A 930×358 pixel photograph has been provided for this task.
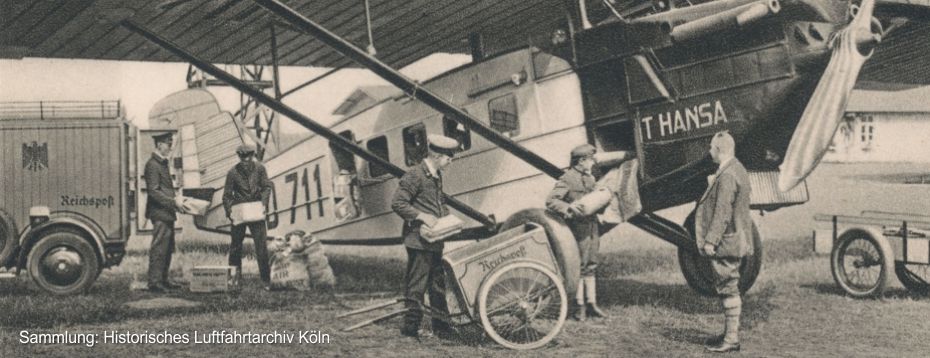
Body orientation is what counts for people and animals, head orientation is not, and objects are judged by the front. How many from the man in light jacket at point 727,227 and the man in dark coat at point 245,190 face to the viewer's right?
0

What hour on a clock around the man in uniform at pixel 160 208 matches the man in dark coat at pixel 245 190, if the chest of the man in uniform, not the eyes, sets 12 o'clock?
The man in dark coat is roughly at 12 o'clock from the man in uniform.

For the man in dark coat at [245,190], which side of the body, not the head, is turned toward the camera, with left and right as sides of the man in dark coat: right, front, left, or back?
front

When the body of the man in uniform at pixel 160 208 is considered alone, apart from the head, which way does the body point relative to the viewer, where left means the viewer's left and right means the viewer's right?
facing to the right of the viewer

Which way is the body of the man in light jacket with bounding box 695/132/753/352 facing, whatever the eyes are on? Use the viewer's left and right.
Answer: facing to the left of the viewer

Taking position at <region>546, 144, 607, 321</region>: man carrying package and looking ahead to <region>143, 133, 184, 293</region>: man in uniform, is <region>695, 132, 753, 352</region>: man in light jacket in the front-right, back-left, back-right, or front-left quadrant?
back-left

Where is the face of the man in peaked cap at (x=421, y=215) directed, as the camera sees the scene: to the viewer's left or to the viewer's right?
to the viewer's right

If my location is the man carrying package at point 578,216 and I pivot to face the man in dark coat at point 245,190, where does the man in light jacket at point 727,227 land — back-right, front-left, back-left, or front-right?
back-left

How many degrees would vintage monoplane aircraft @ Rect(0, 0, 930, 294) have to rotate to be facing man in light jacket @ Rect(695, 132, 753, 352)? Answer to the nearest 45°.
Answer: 0° — it already faces them

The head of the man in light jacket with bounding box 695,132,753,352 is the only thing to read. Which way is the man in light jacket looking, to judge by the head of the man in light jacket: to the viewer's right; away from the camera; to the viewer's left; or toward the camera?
to the viewer's left
